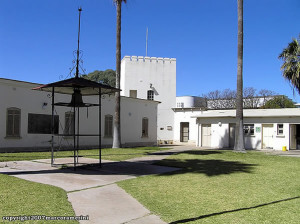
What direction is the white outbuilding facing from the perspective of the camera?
toward the camera

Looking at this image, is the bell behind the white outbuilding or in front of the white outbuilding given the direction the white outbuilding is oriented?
in front

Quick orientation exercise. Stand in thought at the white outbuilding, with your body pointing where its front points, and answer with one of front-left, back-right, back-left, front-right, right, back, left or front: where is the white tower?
back-right

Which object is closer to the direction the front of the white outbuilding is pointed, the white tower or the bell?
the bell

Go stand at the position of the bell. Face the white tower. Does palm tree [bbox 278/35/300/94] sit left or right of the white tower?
right
